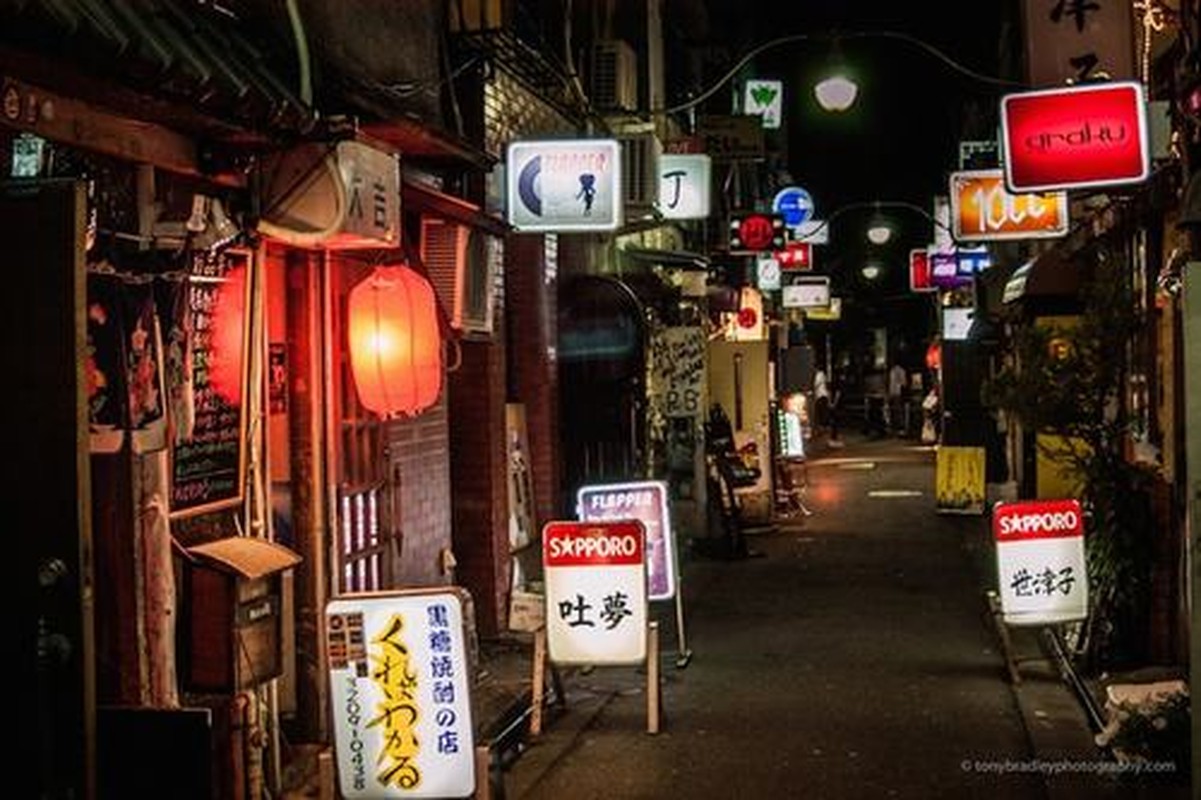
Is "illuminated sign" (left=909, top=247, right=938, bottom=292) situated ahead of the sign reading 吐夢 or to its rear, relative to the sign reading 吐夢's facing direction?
to the rear

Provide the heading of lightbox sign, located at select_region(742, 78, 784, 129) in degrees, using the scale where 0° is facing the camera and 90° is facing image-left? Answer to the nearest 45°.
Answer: approximately 0°

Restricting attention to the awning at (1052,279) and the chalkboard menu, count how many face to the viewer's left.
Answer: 1

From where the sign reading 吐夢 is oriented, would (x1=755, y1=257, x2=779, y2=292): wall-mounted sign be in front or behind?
behind

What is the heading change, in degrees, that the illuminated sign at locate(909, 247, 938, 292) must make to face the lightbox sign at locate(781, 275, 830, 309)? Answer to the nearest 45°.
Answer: approximately 45° to its right

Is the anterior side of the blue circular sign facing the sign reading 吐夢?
yes

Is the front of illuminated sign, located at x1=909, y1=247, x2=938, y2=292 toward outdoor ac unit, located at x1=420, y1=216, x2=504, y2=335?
yes

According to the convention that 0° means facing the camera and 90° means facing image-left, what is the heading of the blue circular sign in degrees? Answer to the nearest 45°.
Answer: approximately 0°

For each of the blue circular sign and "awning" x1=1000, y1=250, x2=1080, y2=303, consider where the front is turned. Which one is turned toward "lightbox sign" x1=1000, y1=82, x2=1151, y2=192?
the blue circular sign
